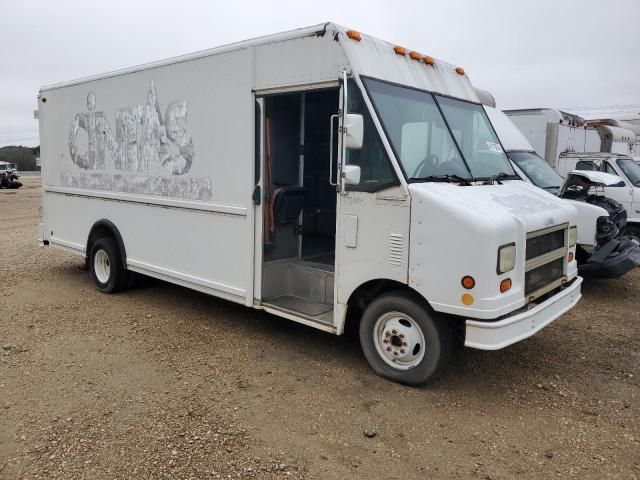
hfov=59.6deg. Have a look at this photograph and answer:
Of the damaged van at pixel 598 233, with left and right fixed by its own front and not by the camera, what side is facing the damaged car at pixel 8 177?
back

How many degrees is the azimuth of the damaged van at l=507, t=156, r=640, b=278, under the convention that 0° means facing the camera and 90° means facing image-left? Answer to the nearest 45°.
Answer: approximately 315°

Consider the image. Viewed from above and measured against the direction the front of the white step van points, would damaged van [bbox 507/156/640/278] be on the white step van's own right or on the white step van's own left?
on the white step van's own left

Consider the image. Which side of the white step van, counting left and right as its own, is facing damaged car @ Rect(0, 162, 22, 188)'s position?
back

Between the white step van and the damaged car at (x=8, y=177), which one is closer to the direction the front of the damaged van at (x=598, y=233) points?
the white step van

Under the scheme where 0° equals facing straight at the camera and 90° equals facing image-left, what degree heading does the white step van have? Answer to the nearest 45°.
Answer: approximately 315°

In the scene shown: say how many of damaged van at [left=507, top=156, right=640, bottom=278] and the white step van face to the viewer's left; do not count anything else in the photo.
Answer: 0

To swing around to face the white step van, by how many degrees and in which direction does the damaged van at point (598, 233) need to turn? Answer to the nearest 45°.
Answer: approximately 90° to its right
